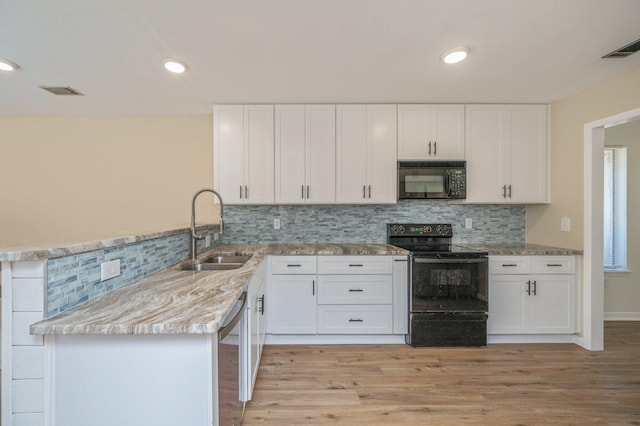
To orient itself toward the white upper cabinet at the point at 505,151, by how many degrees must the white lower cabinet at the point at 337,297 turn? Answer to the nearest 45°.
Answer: approximately 90° to its left

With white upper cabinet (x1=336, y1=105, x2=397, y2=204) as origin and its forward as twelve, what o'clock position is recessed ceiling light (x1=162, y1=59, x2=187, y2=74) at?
The recessed ceiling light is roughly at 2 o'clock from the white upper cabinet.

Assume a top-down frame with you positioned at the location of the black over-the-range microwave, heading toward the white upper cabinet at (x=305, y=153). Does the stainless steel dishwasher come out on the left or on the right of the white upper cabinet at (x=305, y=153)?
left

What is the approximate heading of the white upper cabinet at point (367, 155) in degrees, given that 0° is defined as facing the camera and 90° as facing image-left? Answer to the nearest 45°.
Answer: approximately 0°

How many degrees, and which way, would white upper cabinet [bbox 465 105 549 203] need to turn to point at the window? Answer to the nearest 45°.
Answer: approximately 135° to its left

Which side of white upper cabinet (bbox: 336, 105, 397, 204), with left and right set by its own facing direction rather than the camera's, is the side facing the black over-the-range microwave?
left

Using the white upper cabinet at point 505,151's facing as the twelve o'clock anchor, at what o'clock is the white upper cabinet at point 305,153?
the white upper cabinet at point 305,153 is roughly at 2 o'clock from the white upper cabinet at point 505,151.

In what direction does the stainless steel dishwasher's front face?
to the viewer's right

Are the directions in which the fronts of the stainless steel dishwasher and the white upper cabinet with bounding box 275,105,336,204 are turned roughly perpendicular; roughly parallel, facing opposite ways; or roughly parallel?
roughly perpendicular

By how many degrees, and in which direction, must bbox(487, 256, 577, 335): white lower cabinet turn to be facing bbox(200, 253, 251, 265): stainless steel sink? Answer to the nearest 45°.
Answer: approximately 45° to its right

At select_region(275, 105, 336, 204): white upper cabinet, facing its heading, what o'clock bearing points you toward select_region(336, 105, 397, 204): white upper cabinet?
select_region(336, 105, 397, 204): white upper cabinet is roughly at 9 o'clock from select_region(275, 105, 336, 204): white upper cabinet.

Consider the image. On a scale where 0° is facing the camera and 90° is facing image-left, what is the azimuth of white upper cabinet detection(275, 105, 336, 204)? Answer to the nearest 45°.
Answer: approximately 0°
